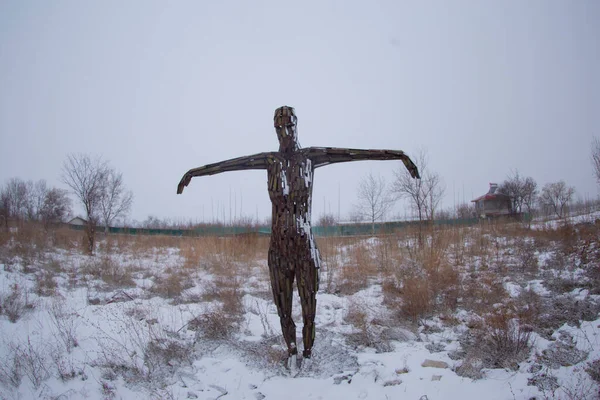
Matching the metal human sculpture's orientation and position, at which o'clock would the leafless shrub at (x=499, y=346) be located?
The leafless shrub is roughly at 9 o'clock from the metal human sculpture.

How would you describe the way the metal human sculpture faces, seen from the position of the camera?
facing the viewer

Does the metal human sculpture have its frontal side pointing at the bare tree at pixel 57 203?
no

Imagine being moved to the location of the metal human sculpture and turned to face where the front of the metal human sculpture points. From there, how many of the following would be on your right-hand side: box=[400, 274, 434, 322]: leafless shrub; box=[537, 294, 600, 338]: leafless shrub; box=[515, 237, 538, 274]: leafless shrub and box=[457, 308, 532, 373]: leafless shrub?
0

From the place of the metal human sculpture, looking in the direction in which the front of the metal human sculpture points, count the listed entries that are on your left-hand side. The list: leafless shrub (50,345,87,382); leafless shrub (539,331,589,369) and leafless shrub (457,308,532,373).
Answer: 2

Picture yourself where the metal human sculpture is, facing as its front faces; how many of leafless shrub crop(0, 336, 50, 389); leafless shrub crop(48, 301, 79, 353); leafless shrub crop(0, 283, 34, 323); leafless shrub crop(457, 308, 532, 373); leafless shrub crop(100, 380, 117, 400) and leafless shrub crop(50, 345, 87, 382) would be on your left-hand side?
1

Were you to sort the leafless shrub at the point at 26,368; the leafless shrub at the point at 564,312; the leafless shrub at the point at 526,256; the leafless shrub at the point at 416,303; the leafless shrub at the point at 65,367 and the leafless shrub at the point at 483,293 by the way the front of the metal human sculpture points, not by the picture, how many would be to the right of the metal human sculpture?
2

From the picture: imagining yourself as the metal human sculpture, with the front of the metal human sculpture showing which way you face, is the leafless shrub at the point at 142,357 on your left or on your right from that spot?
on your right

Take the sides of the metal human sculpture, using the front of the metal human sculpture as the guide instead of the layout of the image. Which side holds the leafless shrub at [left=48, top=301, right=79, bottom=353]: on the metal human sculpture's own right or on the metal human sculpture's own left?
on the metal human sculpture's own right

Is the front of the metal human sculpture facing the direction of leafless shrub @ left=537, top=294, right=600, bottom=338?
no

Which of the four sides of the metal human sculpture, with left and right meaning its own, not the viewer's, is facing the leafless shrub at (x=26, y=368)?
right

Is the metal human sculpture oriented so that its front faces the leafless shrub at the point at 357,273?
no

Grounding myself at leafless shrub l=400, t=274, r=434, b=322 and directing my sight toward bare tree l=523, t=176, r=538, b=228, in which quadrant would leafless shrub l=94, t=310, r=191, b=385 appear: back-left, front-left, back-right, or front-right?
back-left

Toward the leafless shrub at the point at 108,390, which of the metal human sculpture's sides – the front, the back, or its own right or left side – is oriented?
right

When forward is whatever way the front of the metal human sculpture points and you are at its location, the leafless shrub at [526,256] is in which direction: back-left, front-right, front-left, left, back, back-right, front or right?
back-left

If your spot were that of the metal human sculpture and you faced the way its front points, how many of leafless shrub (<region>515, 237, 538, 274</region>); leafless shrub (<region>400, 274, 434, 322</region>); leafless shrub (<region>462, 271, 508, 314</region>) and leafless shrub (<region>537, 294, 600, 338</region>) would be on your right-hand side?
0

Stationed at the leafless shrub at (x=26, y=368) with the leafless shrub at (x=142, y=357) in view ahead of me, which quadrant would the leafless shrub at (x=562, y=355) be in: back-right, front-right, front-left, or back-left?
front-right
